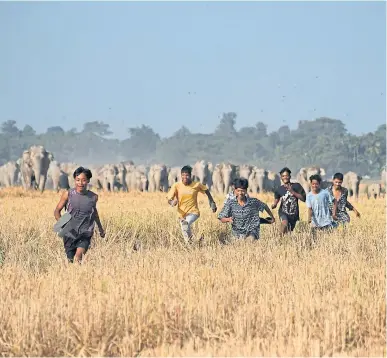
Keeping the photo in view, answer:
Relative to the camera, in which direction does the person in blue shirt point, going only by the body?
toward the camera

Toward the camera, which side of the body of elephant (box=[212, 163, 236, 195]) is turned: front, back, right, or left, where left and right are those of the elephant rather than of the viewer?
front

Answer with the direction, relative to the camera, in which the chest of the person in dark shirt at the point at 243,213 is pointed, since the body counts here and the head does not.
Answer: toward the camera

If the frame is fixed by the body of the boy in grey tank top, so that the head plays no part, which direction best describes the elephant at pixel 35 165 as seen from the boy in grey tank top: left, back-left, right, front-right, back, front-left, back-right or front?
back

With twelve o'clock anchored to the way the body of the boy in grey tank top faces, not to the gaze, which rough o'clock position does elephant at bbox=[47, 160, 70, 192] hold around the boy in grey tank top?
The elephant is roughly at 6 o'clock from the boy in grey tank top.

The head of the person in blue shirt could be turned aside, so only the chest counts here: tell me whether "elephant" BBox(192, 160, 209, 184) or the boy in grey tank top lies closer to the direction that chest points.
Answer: the boy in grey tank top

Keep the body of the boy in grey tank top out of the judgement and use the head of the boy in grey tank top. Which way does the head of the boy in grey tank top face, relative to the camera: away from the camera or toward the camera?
toward the camera

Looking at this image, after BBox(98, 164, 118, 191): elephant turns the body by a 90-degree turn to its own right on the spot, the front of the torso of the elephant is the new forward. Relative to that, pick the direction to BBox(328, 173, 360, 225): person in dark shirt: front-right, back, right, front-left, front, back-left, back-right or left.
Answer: left

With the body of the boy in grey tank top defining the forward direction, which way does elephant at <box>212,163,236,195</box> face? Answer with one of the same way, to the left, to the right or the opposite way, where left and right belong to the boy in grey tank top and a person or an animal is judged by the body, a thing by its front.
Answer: the same way

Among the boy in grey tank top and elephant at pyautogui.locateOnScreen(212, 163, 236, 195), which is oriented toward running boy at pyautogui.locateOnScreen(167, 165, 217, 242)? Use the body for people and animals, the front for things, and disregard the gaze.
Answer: the elephant

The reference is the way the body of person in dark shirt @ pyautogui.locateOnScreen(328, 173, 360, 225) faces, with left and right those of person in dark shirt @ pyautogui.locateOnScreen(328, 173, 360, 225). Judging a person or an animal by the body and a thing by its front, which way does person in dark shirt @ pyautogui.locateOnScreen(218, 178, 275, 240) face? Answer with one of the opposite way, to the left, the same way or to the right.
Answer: the same way

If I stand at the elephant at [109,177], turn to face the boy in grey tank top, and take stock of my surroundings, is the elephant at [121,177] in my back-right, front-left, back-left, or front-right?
back-left

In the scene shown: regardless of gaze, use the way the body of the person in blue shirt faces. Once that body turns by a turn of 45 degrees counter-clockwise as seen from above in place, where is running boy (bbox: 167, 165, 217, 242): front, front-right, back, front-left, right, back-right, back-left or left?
back-right

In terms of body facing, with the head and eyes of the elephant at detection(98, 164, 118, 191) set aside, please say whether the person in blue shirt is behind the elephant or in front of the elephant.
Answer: in front

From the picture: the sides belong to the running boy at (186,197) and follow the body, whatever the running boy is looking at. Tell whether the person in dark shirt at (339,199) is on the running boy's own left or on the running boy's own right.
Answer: on the running boy's own left

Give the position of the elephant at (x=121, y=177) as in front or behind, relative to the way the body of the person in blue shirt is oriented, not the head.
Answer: behind
